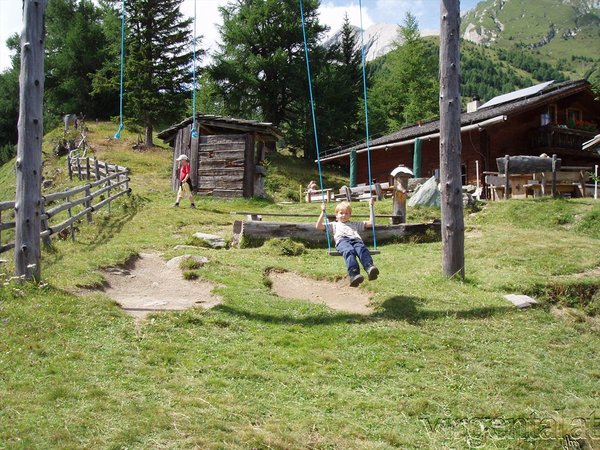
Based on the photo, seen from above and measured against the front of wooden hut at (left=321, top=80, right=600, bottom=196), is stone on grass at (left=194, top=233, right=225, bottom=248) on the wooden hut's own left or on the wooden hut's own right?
on the wooden hut's own right

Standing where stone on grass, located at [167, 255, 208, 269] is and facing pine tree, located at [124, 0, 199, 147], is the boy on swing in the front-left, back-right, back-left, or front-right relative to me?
back-right

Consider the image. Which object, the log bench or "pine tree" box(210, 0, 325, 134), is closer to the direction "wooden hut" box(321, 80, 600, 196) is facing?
the log bench

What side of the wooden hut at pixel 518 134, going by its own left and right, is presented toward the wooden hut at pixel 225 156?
right

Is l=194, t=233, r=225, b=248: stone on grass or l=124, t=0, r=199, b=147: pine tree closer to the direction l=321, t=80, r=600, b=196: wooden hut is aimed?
the stone on grass

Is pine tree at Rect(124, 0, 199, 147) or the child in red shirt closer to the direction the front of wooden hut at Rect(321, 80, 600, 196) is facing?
the child in red shirt

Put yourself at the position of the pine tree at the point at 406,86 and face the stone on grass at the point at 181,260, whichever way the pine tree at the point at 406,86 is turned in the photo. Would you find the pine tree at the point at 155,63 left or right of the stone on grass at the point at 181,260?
right
